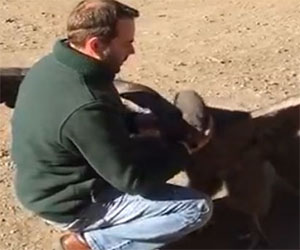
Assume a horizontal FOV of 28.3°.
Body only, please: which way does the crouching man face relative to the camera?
to the viewer's right

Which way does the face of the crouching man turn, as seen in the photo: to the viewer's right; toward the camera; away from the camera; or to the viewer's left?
to the viewer's right

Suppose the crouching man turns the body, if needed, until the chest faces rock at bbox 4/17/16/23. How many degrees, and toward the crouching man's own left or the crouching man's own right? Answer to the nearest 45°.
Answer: approximately 90° to the crouching man's own left
